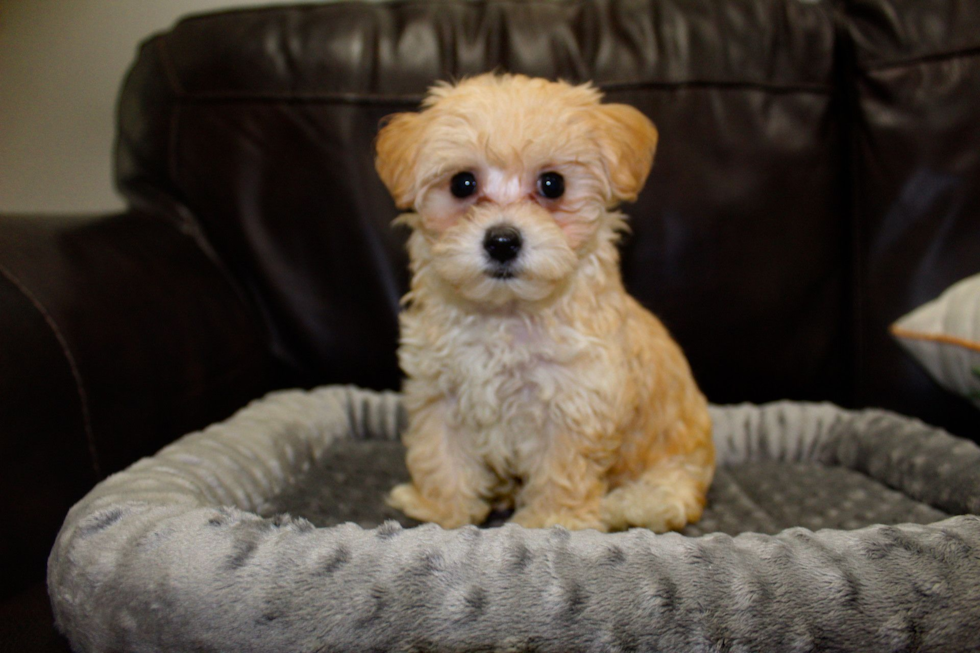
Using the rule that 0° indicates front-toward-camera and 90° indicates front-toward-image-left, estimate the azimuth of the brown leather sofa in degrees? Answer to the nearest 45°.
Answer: approximately 0°
